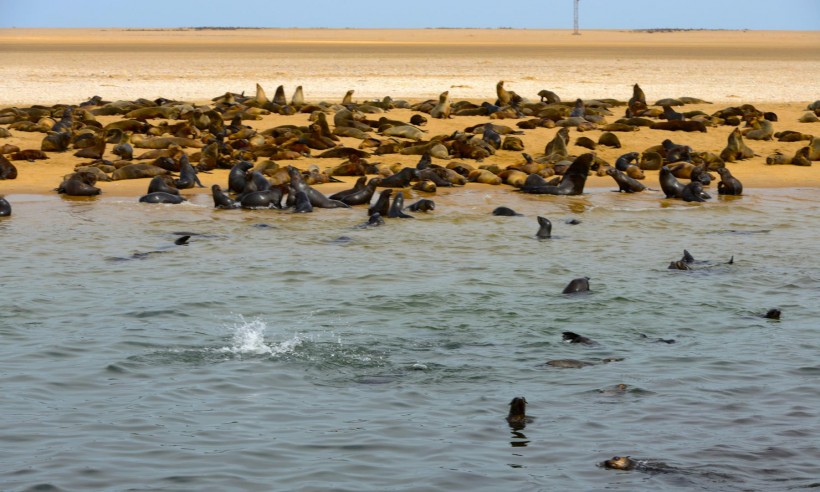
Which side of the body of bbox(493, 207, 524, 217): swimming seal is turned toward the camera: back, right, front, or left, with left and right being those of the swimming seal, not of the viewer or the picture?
left

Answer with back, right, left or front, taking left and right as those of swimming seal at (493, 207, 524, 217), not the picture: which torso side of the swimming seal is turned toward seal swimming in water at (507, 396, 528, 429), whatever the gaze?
left

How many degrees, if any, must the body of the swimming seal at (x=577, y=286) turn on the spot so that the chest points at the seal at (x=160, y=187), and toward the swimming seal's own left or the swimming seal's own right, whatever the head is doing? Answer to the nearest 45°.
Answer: approximately 135° to the swimming seal's own left

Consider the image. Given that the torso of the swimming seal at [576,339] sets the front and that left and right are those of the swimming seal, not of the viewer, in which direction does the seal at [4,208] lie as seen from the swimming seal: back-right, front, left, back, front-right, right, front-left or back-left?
front-right

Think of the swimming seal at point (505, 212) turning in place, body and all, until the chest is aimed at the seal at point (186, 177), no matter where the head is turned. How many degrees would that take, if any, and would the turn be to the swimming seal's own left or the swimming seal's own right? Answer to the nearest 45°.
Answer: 0° — it already faces it

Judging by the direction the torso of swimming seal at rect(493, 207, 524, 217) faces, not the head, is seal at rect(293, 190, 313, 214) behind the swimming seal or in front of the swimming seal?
in front

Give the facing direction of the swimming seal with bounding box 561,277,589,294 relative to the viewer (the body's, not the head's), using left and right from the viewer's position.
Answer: facing to the left of the viewer

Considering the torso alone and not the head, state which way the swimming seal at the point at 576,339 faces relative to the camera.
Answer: to the viewer's left
